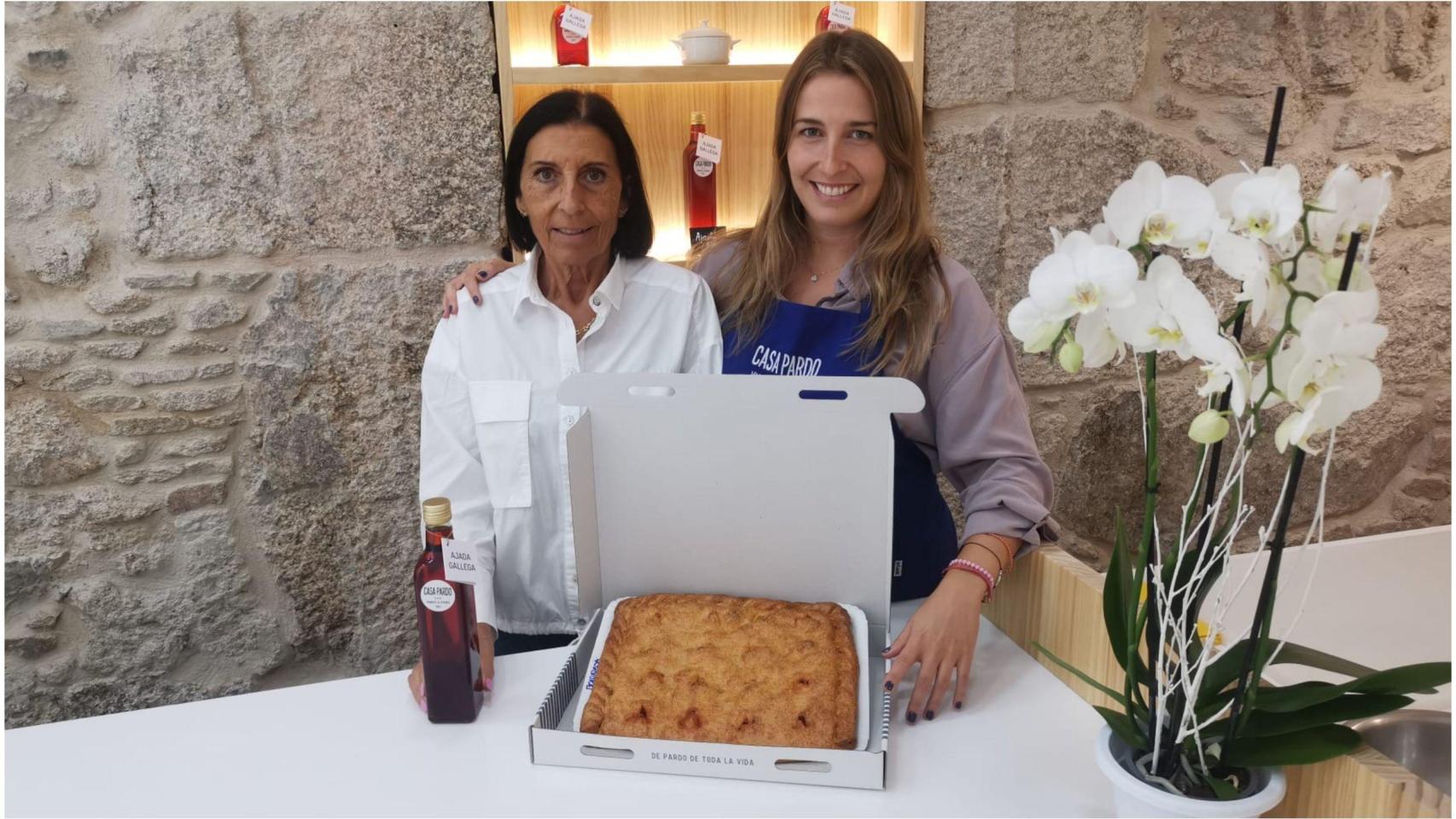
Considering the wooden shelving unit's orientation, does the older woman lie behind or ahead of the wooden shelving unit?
ahead

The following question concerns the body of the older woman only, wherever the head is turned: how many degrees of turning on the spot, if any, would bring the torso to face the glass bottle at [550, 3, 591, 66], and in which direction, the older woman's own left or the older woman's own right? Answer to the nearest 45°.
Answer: approximately 180°

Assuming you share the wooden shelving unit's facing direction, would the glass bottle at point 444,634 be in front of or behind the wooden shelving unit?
in front

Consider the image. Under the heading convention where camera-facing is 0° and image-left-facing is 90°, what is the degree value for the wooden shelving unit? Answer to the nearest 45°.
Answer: approximately 0°

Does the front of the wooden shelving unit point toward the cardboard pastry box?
yes

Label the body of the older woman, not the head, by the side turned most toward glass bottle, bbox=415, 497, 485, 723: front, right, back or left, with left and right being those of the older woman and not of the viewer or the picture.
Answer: front

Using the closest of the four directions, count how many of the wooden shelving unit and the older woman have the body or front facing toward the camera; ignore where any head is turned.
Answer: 2

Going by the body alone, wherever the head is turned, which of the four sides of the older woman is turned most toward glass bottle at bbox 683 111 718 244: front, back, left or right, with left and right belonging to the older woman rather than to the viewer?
back
